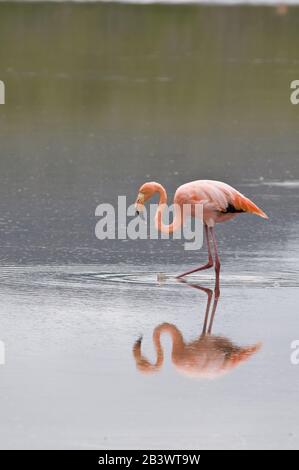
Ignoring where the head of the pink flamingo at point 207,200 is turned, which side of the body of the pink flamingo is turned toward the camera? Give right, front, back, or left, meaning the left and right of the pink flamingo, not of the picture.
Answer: left
